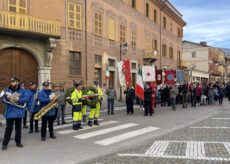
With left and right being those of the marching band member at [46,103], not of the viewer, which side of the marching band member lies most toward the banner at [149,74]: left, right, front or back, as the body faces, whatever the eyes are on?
left

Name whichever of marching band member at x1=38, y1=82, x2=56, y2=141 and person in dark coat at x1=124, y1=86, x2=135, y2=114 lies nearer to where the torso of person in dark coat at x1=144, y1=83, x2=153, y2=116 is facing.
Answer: the marching band member

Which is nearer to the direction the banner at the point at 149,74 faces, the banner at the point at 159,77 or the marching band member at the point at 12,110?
the marching band member

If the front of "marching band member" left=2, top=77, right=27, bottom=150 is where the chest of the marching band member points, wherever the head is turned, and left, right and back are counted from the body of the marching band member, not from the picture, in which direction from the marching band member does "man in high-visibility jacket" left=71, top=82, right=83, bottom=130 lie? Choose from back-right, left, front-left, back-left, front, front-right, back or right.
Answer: back-left

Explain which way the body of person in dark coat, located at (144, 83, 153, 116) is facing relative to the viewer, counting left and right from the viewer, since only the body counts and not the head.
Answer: facing the viewer

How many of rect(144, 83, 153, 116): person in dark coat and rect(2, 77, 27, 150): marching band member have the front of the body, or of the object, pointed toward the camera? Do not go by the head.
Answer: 2

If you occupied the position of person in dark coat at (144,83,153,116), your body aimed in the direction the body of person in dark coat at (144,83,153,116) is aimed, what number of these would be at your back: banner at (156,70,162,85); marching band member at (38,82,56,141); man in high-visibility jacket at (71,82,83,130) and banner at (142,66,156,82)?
2

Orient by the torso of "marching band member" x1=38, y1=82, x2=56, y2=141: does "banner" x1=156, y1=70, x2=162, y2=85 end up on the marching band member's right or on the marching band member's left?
on the marching band member's left

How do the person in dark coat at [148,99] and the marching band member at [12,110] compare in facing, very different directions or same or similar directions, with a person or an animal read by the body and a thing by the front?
same or similar directions

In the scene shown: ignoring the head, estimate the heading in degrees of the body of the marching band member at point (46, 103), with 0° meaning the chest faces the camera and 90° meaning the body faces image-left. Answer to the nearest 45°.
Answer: approximately 315°

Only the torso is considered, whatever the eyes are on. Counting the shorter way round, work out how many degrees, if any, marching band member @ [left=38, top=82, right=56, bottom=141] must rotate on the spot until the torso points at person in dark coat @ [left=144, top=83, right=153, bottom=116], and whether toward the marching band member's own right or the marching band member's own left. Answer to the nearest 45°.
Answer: approximately 90° to the marching band member's own left

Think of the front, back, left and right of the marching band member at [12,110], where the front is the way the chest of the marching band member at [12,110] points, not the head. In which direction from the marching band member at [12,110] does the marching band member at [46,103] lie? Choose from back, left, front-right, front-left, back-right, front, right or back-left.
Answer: back-left

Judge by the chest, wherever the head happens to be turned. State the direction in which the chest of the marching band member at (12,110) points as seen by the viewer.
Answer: toward the camera
